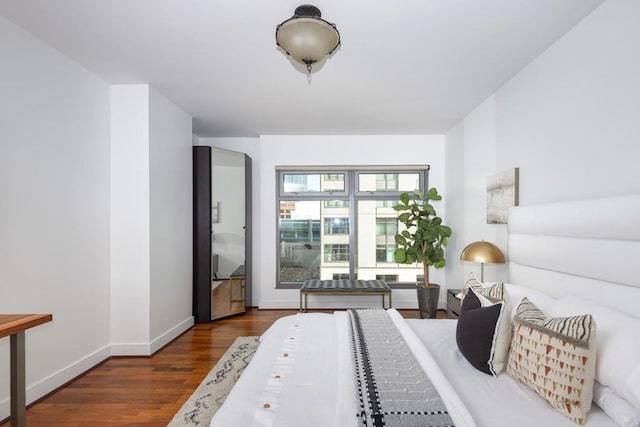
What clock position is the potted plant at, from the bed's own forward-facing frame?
The potted plant is roughly at 3 o'clock from the bed.

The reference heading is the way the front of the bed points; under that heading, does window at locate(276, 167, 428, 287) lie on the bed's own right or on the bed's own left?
on the bed's own right

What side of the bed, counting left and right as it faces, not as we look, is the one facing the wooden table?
front

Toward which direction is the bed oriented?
to the viewer's left

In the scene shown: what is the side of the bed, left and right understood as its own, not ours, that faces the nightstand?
right

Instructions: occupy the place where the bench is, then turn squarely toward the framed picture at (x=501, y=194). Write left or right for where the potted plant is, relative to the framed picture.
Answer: left

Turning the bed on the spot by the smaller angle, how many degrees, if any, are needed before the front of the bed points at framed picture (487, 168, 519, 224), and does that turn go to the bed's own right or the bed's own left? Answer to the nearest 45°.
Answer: approximately 90° to the bed's own right
